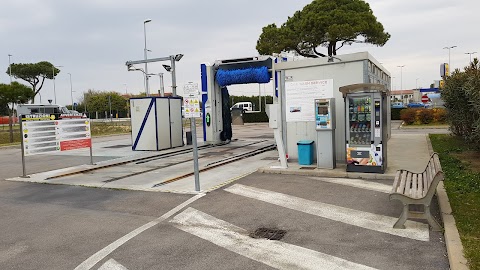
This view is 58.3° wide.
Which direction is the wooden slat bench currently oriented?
to the viewer's left

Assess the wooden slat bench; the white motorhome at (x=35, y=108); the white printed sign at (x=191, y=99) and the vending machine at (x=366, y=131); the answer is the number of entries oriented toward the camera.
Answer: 2

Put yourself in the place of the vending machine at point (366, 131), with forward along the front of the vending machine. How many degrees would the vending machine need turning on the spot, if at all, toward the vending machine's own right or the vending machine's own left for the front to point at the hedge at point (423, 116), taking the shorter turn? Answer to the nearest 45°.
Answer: approximately 180°

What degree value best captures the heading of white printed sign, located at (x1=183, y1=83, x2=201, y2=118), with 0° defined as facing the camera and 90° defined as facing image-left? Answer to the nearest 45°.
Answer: approximately 0°

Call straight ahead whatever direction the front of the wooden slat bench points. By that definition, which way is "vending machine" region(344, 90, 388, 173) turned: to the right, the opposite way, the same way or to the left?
to the left

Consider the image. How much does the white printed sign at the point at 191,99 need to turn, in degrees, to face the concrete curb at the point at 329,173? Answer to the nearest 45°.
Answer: approximately 90° to its left

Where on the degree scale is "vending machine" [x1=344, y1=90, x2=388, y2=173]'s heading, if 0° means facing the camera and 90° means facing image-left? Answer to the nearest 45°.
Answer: approximately 0°

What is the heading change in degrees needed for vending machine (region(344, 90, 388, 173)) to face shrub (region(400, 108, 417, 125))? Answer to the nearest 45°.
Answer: approximately 180°

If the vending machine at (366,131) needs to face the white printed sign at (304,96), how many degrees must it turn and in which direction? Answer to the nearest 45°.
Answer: approximately 135° to its right
